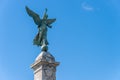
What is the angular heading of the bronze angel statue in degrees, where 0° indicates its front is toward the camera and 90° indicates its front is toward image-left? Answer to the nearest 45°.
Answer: approximately 315°
